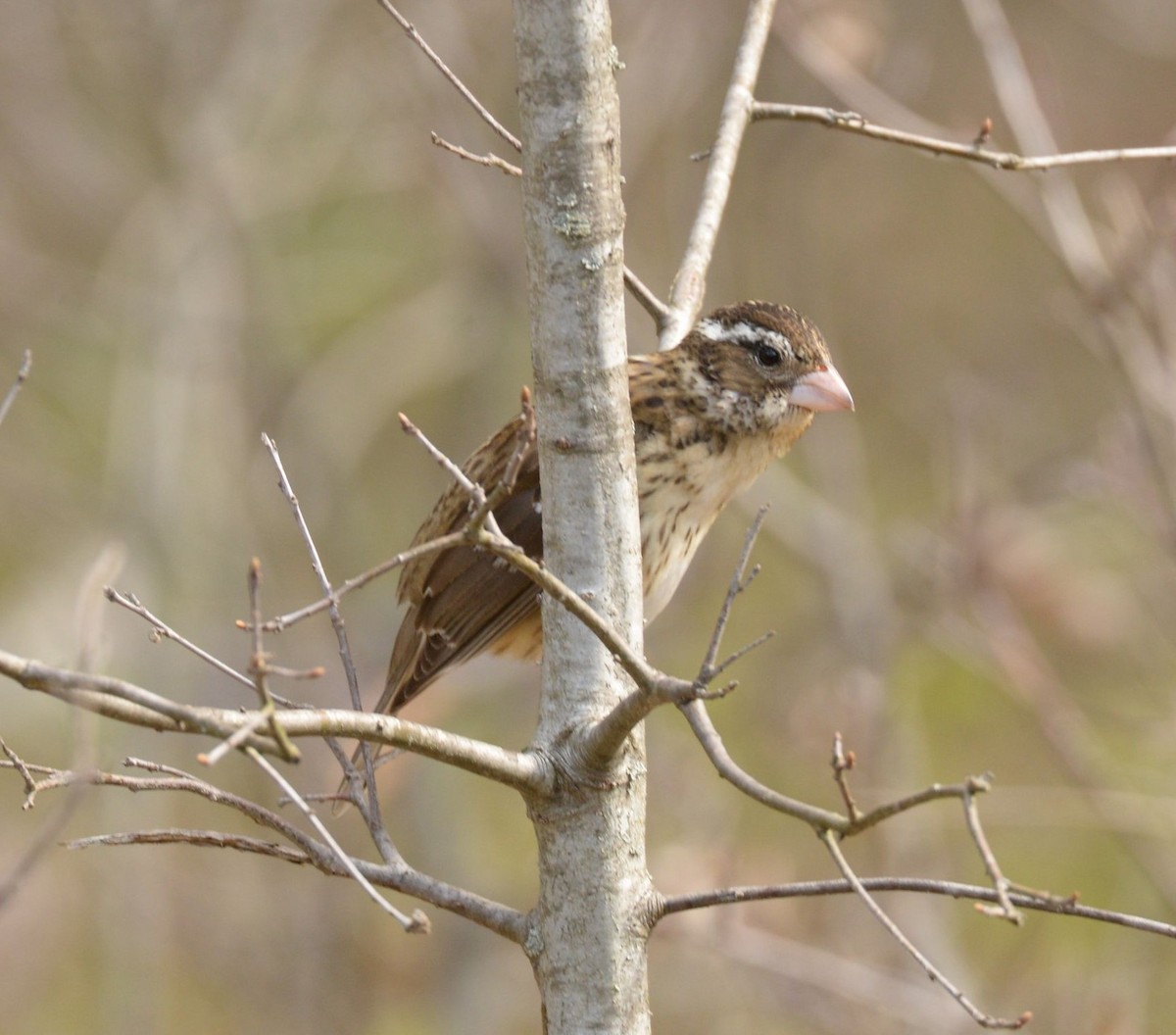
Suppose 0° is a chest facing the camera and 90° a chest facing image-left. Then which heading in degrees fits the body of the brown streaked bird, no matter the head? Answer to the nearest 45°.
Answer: approximately 270°

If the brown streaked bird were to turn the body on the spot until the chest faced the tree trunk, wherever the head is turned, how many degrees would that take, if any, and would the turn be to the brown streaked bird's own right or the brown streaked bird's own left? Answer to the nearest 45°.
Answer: approximately 90° to the brown streaked bird's own right
